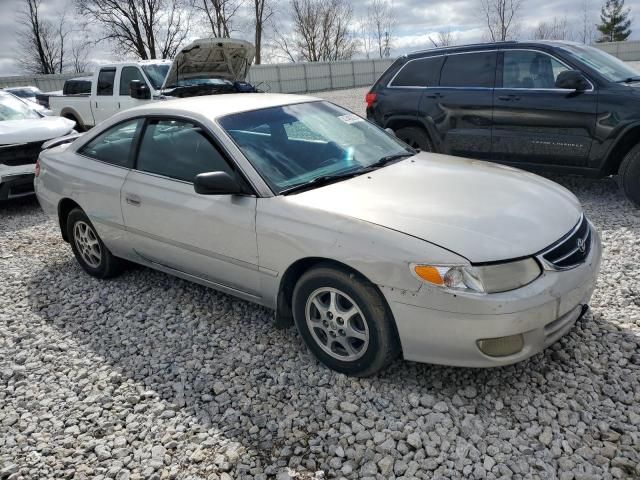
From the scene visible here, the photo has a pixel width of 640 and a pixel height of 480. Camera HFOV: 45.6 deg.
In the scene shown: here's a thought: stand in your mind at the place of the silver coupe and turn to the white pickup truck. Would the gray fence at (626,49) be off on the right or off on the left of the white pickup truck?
right

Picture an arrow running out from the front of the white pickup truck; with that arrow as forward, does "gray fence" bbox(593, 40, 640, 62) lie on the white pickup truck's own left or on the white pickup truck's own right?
on the white pickup truck's own left

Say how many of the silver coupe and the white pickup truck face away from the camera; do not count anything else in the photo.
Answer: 0

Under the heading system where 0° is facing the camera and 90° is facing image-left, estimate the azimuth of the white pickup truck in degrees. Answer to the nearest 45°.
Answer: approximately 315°

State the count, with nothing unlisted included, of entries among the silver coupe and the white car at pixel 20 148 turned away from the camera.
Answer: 0

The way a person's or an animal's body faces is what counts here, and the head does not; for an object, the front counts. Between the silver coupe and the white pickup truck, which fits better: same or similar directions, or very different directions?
same or similar directions

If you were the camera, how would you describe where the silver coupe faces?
facing the viewer and to the right of the viewer

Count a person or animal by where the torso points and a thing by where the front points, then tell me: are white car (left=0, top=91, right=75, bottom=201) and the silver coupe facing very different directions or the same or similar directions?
same or similar directions

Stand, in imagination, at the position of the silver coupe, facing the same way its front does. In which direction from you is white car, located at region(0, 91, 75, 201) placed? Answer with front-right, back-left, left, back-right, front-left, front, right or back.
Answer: back

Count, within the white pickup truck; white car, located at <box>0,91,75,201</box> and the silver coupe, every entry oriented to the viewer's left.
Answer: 0

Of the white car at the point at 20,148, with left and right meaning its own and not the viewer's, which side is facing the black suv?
front

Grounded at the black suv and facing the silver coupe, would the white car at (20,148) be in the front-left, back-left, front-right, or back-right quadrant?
front-right

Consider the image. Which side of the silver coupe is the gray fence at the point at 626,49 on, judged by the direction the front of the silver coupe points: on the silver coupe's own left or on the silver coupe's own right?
on the silver coupe's own left

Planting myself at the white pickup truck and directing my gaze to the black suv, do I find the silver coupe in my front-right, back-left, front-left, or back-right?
front-right
